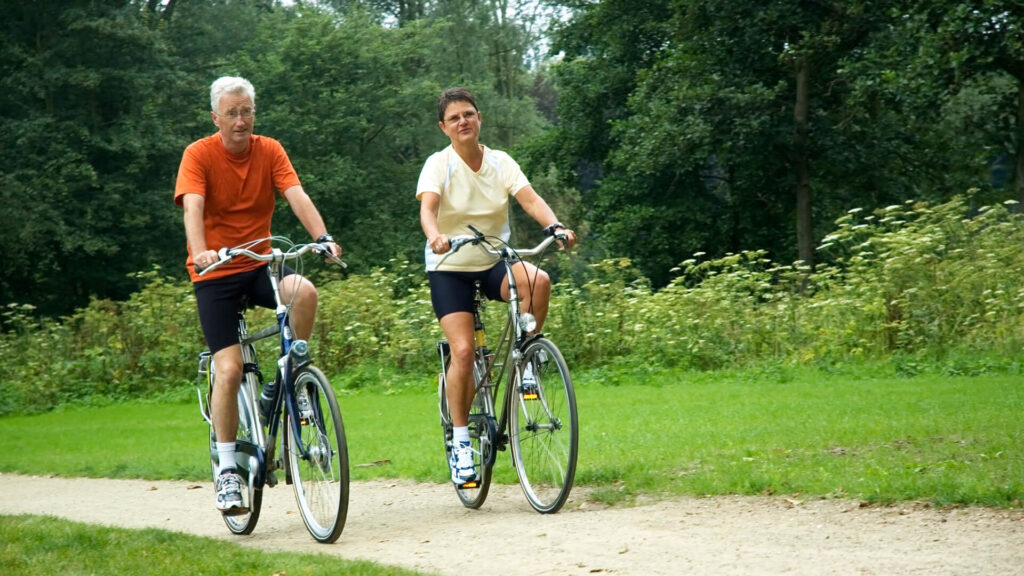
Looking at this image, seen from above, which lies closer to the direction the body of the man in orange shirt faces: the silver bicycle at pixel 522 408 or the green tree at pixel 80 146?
the silver bicycle

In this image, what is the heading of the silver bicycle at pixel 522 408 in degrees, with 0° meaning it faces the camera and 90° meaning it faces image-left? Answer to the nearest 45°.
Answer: approximately 315°

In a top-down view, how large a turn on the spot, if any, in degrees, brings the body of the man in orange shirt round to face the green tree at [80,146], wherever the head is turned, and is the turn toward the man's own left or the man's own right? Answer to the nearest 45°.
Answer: approximately 135° to the man's own left

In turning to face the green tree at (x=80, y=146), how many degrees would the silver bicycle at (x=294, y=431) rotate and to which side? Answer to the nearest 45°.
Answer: approximately 135° to its left

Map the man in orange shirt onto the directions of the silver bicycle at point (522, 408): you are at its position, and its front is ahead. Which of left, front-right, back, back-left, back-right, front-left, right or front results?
back-right

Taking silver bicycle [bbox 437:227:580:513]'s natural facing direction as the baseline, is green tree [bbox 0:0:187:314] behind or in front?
behind

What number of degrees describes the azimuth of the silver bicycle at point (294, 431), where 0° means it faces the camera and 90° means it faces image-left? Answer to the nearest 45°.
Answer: approximately 315°

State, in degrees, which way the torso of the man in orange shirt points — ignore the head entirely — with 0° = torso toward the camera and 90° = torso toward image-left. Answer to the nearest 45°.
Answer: approximately 315°
